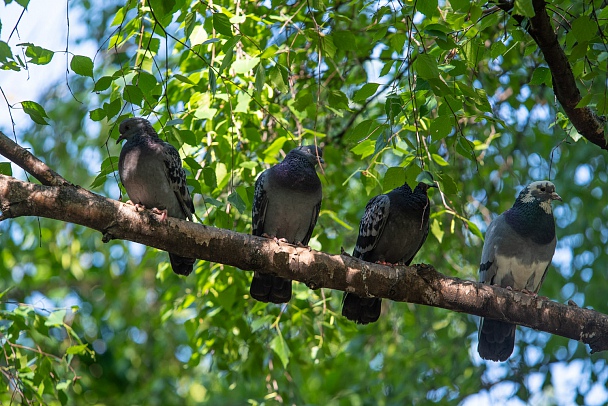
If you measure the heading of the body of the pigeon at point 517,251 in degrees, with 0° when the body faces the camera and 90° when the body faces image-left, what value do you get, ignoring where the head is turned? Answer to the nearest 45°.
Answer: approximately 315°
